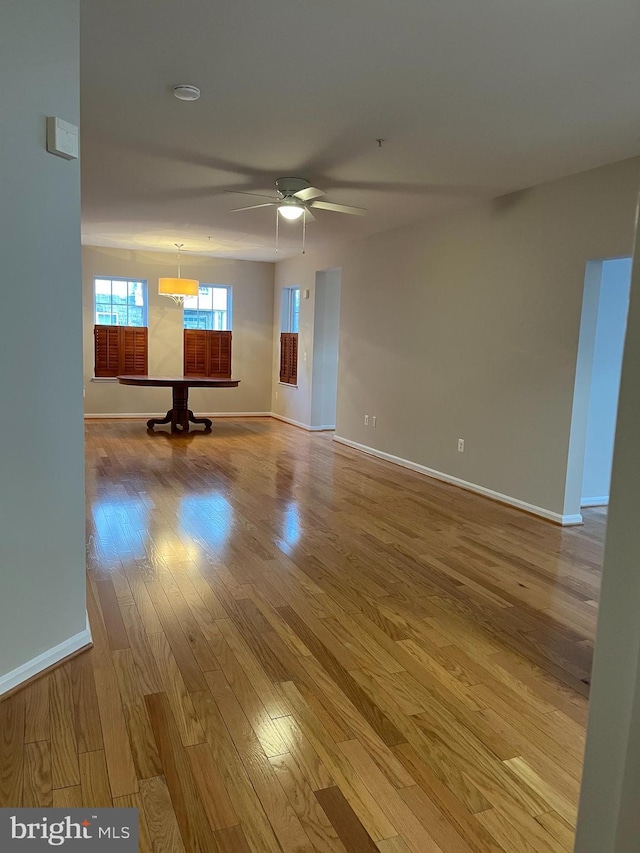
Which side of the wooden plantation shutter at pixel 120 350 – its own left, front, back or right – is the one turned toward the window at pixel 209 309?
left

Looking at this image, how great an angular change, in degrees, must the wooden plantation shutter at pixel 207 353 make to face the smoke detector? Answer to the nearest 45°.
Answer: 0° — it already faces it

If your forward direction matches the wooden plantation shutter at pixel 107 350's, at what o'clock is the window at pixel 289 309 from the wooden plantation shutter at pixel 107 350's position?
The window is roughly at 9 o'clock from the wooden plantation shutter.

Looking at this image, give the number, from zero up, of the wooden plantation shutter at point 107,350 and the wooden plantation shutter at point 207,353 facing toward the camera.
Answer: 2

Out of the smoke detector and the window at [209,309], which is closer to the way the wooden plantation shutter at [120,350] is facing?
the smoke detector

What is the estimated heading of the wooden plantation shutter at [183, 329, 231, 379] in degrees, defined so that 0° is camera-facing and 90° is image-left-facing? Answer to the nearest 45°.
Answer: approximately 0°

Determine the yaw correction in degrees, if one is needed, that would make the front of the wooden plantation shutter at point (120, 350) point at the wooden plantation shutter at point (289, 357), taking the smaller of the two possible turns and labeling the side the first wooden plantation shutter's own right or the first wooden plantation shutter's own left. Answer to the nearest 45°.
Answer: approximately 90° to the first wooden plantation shutter's own left
